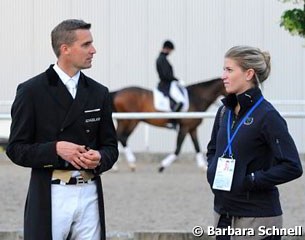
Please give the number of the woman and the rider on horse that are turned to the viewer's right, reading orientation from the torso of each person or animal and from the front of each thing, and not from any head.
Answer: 1

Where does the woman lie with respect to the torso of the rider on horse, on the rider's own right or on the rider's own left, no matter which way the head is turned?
on the rider's own right

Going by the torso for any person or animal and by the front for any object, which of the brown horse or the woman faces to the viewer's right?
the brown horse

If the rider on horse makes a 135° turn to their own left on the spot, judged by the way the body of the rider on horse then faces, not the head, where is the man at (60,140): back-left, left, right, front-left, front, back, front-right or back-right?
back-left

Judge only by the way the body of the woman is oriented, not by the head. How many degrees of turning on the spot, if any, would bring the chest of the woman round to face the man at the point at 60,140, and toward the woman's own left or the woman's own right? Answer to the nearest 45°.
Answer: approximately 45° to the woman's own right

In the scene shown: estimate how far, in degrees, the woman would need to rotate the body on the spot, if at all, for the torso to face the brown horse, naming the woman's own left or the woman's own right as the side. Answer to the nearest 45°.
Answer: approximately 135° to the woman's own right

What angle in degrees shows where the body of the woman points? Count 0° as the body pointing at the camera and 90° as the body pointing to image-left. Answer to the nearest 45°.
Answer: approximately 45°

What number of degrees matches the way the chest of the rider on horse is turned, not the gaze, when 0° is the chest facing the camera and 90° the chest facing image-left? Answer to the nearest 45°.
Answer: approximately 270°

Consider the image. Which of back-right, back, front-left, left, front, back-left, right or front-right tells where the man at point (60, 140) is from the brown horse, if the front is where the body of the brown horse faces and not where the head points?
right

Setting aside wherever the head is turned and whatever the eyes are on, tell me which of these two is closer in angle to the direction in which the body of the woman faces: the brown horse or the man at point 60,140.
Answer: the man

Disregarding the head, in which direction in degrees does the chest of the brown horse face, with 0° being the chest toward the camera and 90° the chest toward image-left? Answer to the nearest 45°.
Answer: approximately 270°

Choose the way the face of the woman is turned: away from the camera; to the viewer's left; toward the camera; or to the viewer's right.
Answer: to the viewer's left
